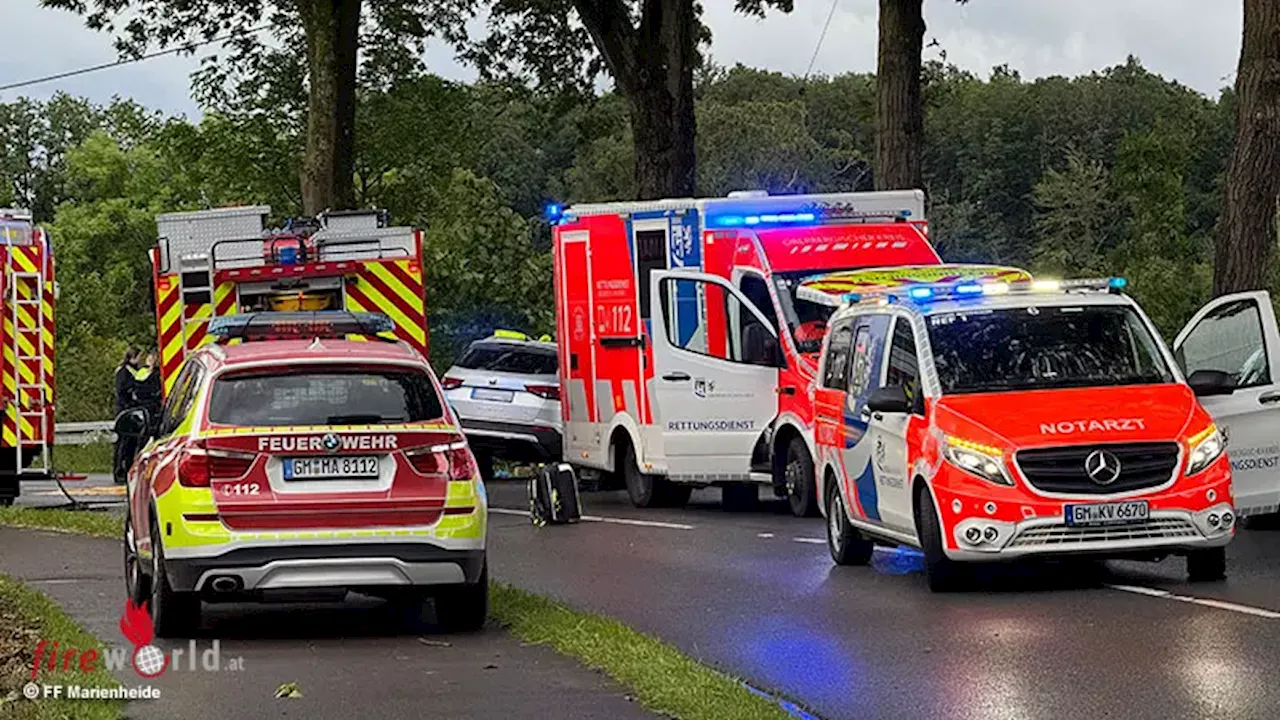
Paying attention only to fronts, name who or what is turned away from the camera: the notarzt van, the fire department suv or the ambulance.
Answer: the fire department suv

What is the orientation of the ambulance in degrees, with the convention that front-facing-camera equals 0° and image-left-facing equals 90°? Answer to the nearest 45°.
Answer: approximately 315°

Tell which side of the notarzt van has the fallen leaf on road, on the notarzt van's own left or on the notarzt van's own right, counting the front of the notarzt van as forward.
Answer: on the notarzt van's own right

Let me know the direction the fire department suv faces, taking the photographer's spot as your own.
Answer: facing away from the viewer

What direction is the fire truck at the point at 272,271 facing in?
away from the camera

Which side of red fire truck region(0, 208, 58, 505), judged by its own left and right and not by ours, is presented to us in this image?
back

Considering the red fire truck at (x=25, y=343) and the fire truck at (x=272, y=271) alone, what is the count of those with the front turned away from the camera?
2

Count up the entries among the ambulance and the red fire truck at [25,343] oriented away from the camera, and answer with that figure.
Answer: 1

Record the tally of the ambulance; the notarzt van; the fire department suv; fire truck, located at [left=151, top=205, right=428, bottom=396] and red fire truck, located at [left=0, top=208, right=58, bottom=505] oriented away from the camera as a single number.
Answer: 3

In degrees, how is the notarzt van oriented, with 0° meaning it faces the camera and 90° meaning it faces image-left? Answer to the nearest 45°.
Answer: approximately 315°

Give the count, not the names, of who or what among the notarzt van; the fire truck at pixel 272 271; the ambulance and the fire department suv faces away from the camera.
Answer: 2

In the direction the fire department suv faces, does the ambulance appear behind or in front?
in front

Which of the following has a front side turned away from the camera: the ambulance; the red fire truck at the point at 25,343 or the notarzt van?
the red fire truck
